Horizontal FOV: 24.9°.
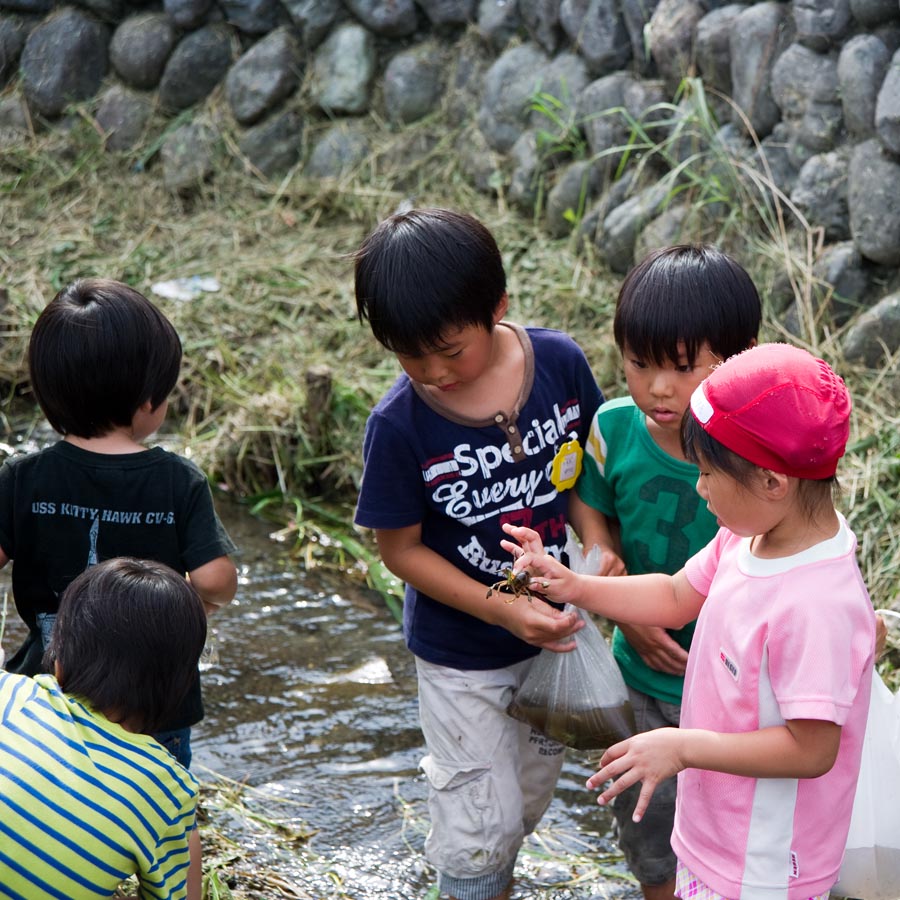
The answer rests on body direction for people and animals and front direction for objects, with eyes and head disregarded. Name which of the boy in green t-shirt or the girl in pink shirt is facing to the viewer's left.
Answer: the girl in pink shirt

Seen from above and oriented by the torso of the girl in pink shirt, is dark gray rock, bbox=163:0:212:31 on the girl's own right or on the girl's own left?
on the girl's own right

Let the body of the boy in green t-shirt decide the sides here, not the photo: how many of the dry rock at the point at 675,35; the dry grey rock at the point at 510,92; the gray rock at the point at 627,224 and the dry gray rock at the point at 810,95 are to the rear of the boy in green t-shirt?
4

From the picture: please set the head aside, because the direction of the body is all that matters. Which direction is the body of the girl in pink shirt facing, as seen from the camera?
to the viewer's left

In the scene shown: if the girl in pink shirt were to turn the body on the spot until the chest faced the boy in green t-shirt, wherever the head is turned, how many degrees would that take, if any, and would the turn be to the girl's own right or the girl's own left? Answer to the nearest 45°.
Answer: approximately 90° to the girl's own right

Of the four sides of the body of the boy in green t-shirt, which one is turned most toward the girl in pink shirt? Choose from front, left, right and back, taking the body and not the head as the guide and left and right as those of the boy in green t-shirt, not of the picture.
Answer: front

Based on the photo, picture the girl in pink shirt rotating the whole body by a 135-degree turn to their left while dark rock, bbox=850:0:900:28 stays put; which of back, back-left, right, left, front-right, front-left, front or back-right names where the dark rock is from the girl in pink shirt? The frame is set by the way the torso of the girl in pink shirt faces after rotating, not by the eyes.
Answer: back-left

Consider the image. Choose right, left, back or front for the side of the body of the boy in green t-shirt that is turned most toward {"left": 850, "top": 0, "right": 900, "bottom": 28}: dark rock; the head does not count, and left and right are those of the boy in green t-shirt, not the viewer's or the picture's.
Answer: back

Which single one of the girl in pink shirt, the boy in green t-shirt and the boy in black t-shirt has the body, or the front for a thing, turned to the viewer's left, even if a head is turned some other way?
the girl in pink shirt

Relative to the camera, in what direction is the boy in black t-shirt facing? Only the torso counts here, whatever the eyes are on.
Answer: away from the camera

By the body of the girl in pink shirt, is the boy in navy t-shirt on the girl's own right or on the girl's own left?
on the girl's own right

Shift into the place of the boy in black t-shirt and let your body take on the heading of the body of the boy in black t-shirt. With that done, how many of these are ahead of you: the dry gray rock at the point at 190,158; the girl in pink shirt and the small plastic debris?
2

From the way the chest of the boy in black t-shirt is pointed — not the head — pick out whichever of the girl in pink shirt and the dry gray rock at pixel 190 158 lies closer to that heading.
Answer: the dry gray rock

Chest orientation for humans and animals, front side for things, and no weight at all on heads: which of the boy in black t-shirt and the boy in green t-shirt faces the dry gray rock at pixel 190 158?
the boy in black t-shirt

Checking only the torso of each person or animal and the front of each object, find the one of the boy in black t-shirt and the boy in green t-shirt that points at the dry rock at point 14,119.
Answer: the boy in black t-shirt

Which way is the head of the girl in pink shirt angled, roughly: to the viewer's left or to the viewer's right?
to the viewer's left
